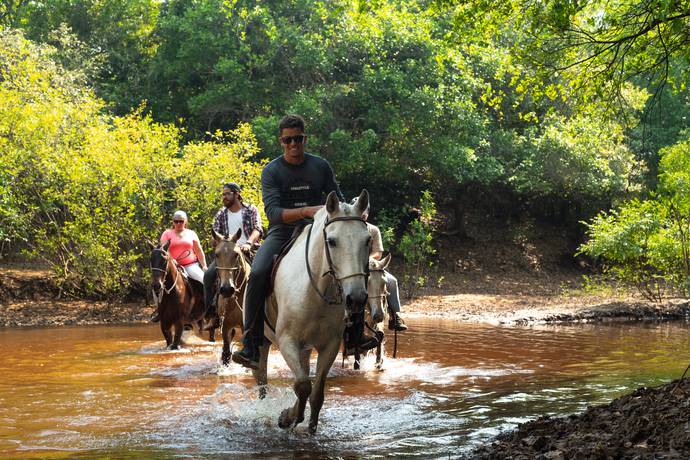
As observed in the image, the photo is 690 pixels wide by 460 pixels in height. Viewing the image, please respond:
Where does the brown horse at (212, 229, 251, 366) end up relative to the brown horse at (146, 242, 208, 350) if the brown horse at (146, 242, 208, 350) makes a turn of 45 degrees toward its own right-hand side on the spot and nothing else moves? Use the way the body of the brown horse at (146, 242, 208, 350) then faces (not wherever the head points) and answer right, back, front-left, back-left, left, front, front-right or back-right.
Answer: left

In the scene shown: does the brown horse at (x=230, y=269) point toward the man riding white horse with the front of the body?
yes

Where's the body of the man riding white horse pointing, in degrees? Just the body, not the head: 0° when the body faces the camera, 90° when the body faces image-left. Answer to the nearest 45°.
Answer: approximately 0°

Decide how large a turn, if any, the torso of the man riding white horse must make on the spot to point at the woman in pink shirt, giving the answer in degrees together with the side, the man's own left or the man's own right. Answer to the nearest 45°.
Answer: approximately 180°

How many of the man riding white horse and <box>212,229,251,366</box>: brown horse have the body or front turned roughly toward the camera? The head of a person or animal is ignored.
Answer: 2

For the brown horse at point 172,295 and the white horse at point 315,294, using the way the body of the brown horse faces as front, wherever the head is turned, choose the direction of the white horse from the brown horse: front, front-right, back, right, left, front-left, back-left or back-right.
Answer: front-left

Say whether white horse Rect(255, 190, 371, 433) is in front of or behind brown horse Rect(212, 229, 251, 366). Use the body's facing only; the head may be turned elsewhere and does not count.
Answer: in front

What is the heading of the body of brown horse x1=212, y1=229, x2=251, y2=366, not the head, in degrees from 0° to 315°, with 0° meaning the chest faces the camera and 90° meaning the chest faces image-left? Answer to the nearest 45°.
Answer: approximately 0°

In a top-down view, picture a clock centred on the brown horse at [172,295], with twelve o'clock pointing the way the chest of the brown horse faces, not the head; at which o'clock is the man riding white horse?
The man riding white horse is roughly at 10 o'clock from the brown horse.
